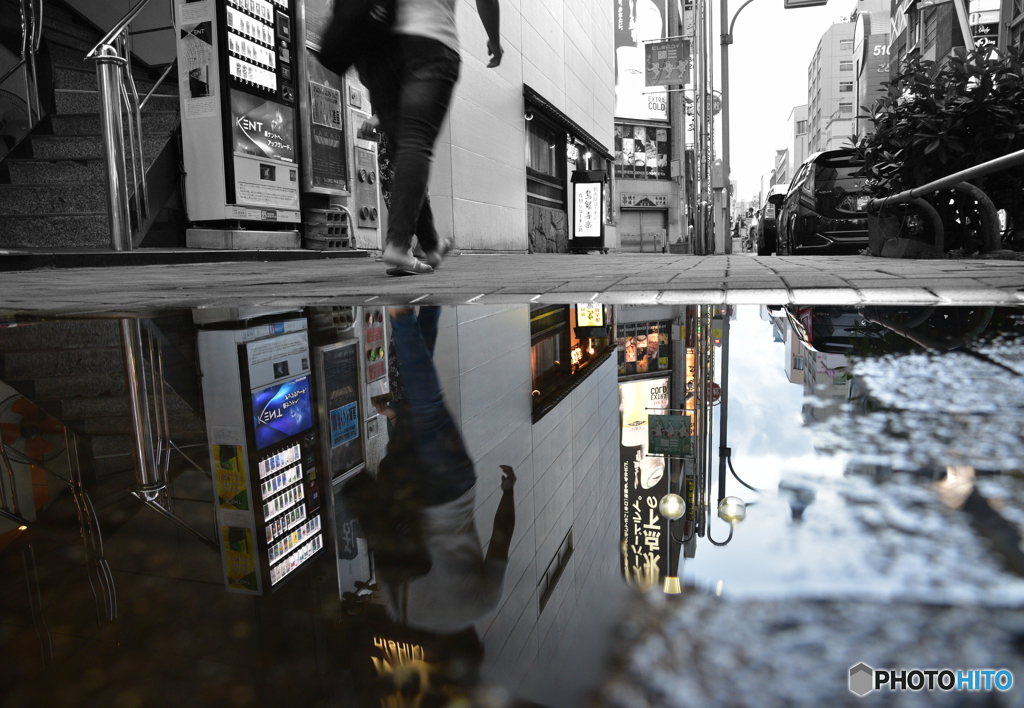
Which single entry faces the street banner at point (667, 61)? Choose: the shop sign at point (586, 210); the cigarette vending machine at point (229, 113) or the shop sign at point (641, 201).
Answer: the shop sign at point (641, 201)

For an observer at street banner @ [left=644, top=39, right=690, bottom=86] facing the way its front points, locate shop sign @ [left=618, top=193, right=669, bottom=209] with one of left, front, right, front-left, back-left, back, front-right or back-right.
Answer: back

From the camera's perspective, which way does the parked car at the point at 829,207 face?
away from the camera

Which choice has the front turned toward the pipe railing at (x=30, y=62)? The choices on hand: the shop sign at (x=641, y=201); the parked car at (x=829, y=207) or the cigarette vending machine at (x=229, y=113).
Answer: the shop sign

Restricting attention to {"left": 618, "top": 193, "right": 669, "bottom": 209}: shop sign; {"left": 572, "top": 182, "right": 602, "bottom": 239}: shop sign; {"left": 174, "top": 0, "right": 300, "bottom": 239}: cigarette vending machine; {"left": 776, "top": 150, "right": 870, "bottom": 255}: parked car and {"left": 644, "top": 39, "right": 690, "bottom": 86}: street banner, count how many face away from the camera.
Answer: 1

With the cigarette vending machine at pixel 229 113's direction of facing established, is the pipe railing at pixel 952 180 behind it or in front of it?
in front

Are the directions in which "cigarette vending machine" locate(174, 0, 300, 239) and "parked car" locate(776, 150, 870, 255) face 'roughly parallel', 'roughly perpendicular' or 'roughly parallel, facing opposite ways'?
roughly perpendicular

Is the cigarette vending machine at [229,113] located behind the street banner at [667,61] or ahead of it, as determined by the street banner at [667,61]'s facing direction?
ahead

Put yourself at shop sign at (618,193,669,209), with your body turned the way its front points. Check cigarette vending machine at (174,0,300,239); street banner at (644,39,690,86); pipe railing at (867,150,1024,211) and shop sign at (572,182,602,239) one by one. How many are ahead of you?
4

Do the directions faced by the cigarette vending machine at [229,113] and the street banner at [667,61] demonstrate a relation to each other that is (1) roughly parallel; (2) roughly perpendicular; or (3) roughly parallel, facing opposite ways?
roughly perpendicular

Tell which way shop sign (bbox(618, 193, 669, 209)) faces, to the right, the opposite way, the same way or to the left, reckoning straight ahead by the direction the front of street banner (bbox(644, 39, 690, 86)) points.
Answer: the same way

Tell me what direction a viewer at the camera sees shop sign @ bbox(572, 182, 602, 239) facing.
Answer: facing the viewer

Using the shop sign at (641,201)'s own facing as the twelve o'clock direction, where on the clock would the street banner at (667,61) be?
the street banner at (667,61) is roughly at 12 o'clock from the shop sign at (641,201).

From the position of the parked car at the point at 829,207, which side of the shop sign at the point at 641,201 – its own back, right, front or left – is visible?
front

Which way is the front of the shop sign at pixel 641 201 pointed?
toward the camera
